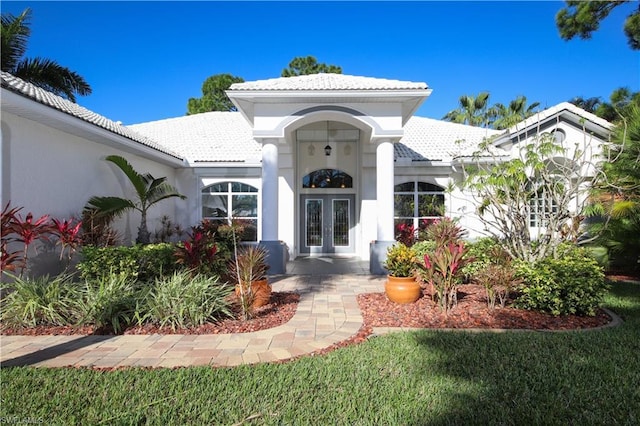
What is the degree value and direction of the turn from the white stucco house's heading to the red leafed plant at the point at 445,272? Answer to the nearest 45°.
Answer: approximately 45° to its left

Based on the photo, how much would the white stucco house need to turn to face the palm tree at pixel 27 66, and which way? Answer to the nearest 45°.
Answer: approximately 90° to its right

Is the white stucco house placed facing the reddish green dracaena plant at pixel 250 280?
yes

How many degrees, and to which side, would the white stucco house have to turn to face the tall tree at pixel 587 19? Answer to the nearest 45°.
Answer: approximately 90° to its left

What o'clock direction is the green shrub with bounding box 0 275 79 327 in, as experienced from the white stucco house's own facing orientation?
The green shrub is roughly at 1 o'clock from the white stucco house.

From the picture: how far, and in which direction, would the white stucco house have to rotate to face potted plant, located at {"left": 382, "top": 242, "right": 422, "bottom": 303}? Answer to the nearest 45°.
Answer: approximately 45° to its left

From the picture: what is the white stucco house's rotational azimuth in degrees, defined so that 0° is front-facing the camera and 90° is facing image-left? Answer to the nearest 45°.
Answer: approximately 0°

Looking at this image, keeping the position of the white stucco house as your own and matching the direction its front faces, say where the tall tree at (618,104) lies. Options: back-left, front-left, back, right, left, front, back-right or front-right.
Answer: left

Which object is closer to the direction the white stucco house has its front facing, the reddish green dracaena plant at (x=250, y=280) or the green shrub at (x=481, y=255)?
the reddish green dracaena plant
